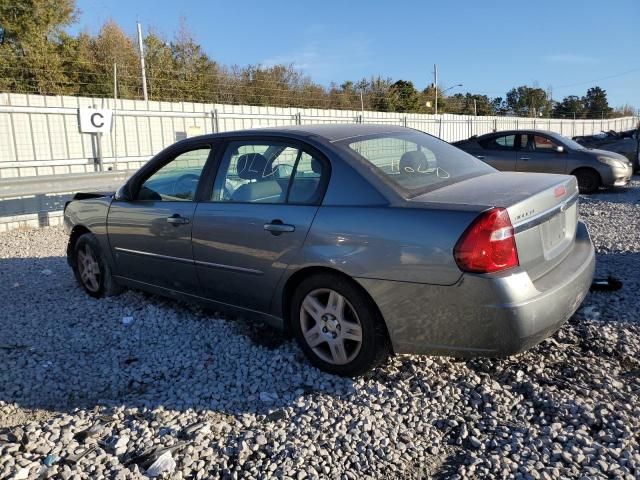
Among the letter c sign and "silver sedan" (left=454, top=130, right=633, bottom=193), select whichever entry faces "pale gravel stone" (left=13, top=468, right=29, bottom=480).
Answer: the letter c sign

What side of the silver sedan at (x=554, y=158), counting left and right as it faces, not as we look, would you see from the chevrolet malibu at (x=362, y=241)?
right

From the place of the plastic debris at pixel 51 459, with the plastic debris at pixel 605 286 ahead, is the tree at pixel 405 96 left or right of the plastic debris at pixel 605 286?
left

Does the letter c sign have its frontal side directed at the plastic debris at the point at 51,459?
yes

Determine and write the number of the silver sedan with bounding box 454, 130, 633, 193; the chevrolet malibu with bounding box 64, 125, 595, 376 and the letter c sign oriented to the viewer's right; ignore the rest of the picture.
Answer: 1

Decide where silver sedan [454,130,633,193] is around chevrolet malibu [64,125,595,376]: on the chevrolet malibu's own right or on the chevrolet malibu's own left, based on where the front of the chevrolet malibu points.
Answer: on the chevrolet malibu's own right

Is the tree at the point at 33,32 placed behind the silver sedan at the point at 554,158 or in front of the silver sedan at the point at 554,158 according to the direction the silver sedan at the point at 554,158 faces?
behind

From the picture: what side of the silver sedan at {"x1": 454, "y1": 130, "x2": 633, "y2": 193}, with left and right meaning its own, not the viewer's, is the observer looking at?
right

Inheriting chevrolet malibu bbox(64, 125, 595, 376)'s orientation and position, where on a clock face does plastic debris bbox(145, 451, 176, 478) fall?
The plastic debris is roughly at 9 o'clock from the chevrolet malibu.

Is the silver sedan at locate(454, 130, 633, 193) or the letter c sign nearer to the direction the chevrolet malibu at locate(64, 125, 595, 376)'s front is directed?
the letter c sign

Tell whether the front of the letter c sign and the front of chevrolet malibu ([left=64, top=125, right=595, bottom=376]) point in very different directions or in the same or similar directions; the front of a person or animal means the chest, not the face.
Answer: very different directions

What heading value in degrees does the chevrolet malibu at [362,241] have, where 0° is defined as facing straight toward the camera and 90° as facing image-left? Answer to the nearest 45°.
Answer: approximately 135°

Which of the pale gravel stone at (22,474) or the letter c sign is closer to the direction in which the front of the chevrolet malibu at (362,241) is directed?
the letter c sign

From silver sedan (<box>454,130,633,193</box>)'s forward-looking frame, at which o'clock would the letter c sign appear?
The letter c sign is roughly at 5 o'clock from the silver sedan.

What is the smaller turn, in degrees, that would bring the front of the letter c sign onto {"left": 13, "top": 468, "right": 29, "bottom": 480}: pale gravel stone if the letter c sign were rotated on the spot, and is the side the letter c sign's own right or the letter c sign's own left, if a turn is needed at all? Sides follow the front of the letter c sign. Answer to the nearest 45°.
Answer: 0° — it already faces it

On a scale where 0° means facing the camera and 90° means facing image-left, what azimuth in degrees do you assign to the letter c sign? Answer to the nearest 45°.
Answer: approximately 0°
